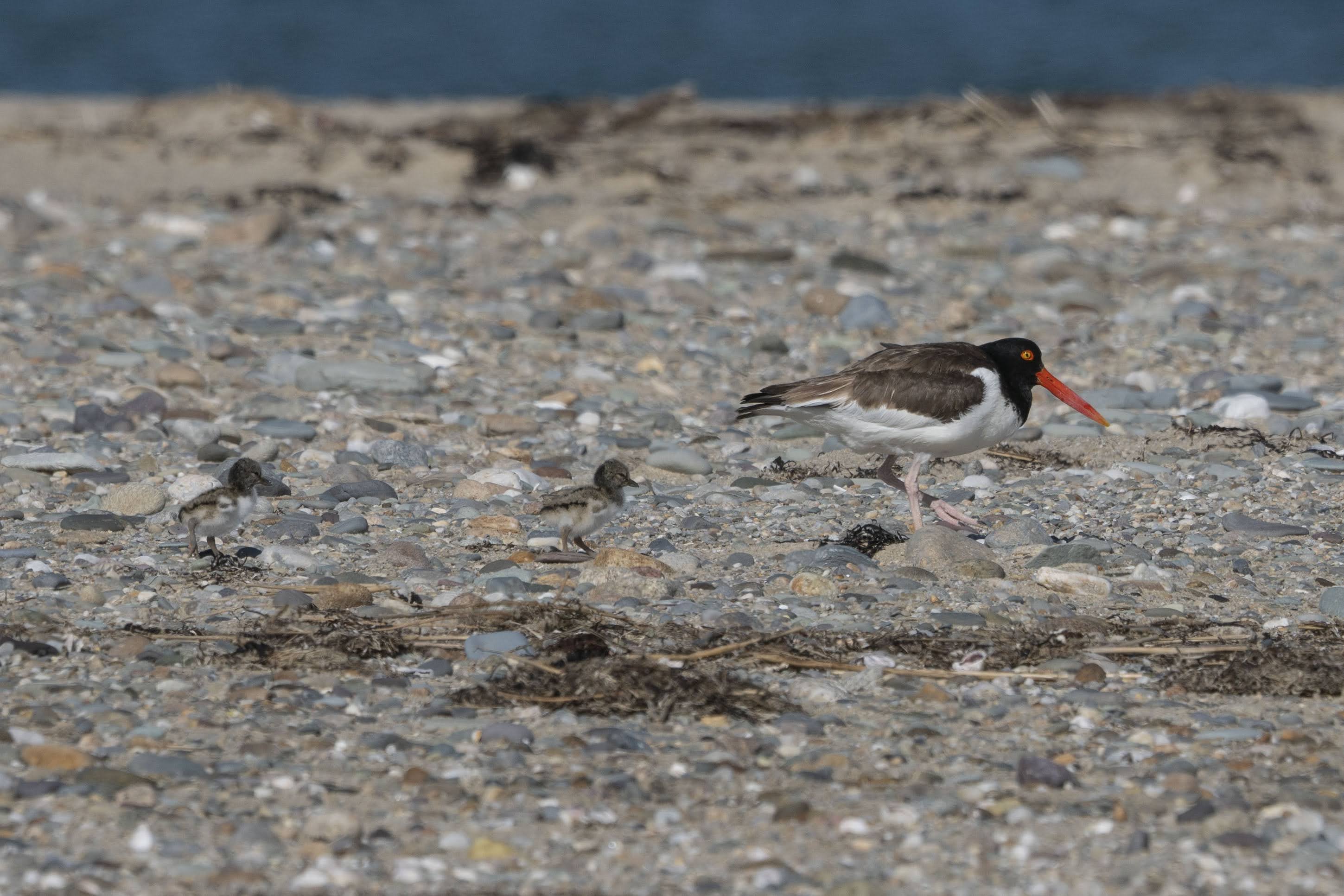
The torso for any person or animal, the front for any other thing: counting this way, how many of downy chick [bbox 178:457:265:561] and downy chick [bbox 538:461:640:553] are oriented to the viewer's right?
2

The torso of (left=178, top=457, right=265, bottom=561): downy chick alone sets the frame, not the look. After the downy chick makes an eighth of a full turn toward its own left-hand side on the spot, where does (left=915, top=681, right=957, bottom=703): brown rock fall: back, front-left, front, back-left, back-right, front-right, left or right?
right

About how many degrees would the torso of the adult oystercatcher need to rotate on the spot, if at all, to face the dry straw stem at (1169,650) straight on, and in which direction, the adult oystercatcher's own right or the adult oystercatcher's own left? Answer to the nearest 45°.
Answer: approximately 45° to the adult oystercatcher's own right

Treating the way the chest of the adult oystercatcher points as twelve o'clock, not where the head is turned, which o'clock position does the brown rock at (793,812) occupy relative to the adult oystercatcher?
The brown rock is roughly at 3 o'clock from the adult oystercatcher.

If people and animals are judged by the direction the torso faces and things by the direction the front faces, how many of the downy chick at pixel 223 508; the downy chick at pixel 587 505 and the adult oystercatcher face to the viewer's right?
3

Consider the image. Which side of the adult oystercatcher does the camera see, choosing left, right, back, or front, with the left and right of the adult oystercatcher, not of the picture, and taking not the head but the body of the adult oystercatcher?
right

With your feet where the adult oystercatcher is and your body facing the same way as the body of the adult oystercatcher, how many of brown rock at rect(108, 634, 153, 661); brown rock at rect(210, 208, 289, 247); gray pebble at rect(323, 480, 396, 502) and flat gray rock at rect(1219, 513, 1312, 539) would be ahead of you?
1

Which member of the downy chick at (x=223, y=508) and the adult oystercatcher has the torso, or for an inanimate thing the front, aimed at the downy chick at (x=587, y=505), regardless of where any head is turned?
the downy chick at (x=223, y=508)

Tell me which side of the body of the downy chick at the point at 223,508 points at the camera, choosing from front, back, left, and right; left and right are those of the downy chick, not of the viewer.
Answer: right

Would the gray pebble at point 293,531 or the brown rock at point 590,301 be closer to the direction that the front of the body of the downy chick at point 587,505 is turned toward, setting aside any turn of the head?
the brown rock

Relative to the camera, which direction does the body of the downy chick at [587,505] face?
to the viewer's right

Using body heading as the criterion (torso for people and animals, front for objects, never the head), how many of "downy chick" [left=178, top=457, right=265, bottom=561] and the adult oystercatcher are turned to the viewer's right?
2

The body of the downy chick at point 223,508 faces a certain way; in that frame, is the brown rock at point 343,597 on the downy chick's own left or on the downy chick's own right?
on the downy chick's own right

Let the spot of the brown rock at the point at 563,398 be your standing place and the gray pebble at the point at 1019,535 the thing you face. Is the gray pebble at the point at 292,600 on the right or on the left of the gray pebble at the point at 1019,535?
right

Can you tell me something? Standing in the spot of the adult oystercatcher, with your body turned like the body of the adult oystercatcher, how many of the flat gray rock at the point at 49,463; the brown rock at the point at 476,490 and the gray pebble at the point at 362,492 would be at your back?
3

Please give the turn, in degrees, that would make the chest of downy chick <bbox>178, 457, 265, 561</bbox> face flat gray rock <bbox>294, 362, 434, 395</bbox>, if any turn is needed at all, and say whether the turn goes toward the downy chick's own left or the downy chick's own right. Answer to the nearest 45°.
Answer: approximately 90° to the downy chick's own left
